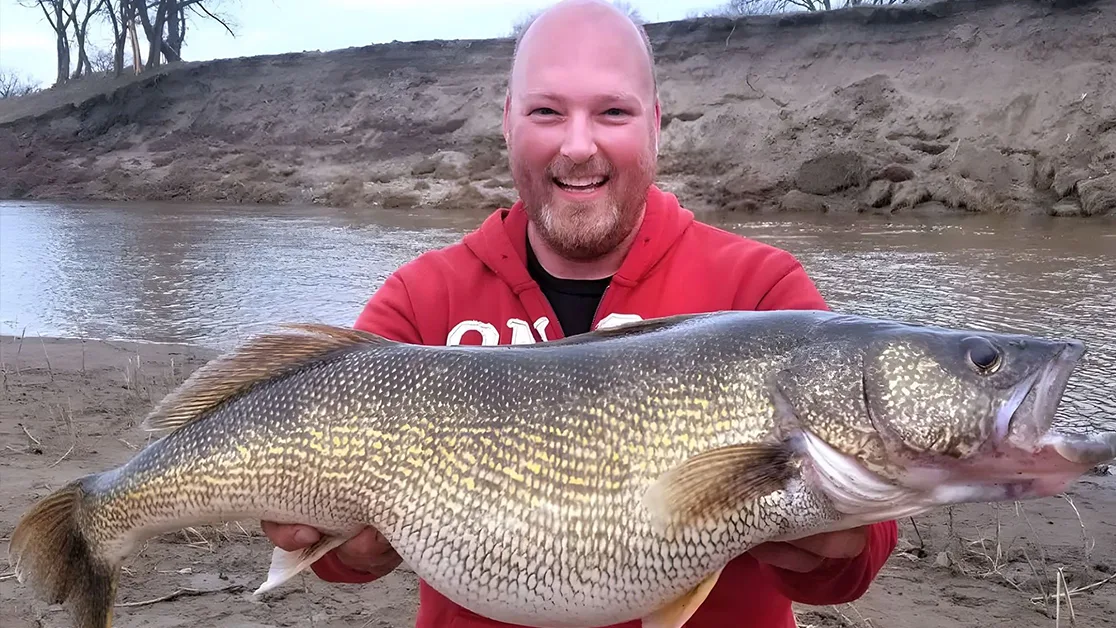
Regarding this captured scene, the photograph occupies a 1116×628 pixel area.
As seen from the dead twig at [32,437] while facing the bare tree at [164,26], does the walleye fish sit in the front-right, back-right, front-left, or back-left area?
back-right

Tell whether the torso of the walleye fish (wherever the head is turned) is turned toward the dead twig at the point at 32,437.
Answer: no

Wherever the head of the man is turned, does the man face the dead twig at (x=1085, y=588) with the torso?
no

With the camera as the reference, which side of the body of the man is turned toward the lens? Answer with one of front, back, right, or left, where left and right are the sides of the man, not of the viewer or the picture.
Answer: front

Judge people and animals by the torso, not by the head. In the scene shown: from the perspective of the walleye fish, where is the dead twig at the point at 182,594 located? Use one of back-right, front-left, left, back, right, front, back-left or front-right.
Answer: back-left

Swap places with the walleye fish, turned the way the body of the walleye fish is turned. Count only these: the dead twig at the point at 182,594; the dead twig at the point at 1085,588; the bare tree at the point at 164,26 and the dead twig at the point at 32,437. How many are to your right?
0

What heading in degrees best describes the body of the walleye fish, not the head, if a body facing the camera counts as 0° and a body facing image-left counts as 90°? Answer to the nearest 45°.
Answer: approximately 270°

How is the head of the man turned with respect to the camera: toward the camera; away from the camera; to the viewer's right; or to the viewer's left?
toward the camera

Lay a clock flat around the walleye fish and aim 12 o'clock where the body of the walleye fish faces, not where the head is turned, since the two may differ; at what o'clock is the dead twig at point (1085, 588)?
The dead twig is roughly at 11 o'clock from the walleye fish.

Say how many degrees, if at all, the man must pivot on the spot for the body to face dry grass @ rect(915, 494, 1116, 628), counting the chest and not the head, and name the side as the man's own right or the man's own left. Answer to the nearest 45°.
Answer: approximately 90° to the man's own left

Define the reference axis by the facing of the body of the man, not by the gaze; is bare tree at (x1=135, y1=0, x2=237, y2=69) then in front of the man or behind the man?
behind
